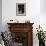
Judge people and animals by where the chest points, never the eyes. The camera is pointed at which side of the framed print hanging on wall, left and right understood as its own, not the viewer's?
front
